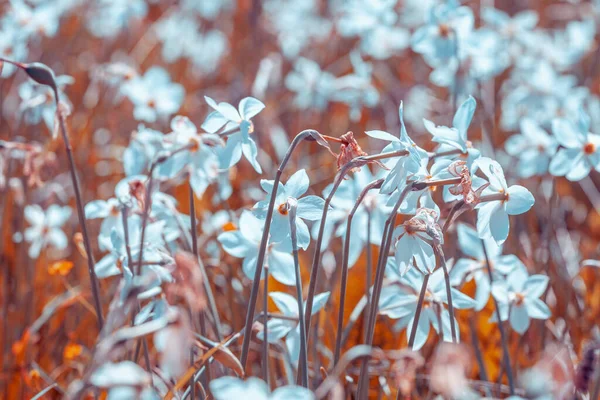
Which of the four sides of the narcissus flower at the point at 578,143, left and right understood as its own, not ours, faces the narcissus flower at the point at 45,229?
right

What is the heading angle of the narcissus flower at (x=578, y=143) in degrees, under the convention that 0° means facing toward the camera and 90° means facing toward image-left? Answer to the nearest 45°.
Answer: approximately 0°
